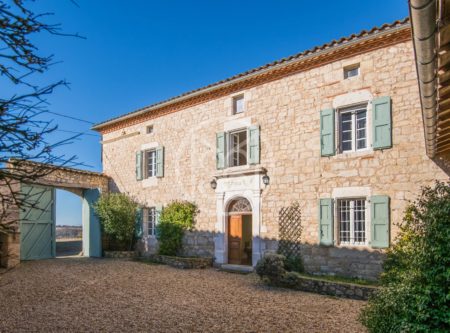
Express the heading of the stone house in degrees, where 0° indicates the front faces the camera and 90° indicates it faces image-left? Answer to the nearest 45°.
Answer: approximately 45°

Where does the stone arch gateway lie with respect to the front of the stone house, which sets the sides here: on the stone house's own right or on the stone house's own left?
on the stone house's own right

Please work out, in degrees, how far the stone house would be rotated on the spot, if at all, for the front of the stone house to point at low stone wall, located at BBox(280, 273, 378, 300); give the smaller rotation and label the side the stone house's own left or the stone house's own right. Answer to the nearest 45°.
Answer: approximately 45° to the stone house's own left

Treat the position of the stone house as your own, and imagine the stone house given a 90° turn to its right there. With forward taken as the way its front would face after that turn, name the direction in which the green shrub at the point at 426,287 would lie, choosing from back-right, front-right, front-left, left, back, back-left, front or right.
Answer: back-left
